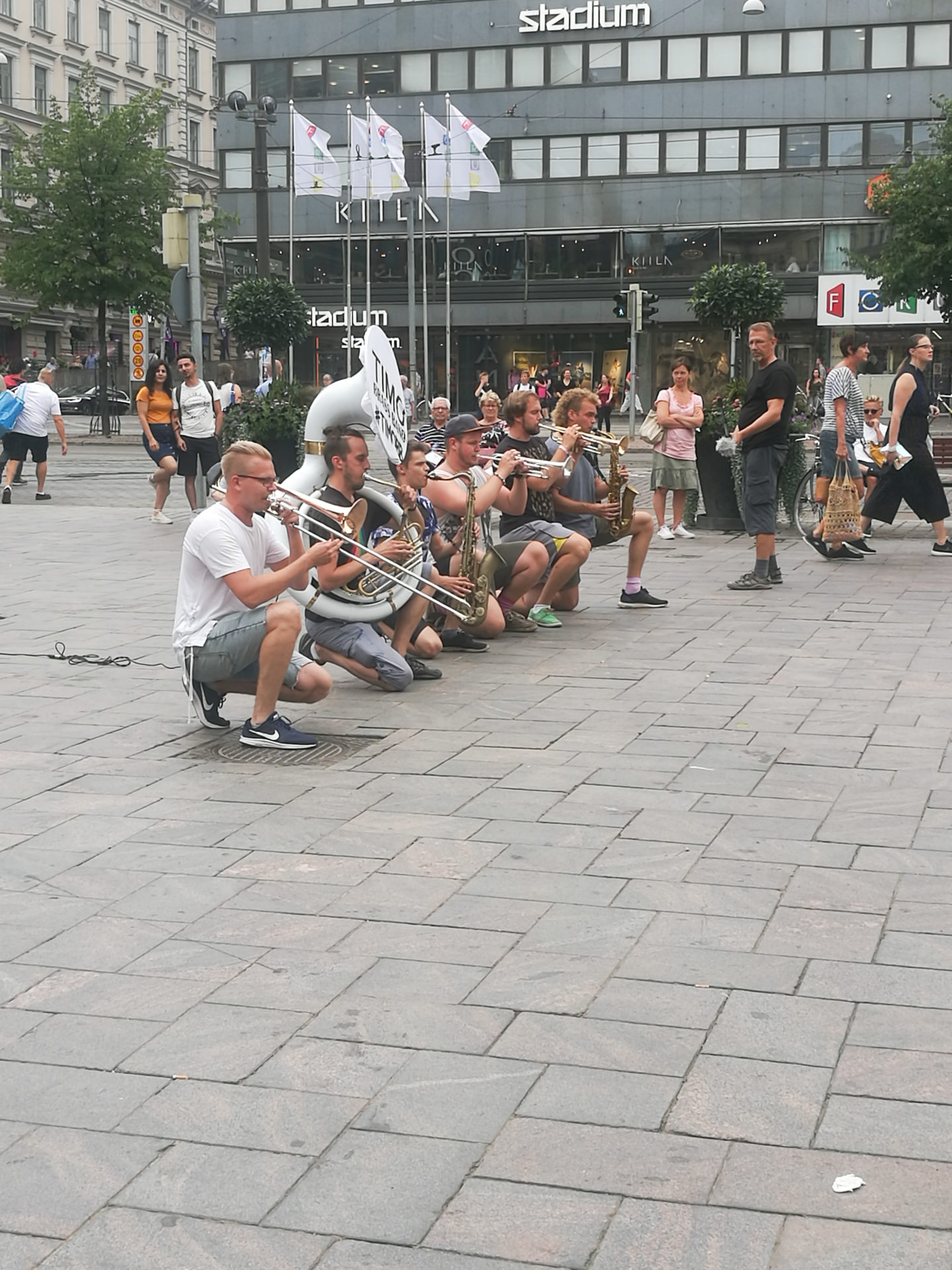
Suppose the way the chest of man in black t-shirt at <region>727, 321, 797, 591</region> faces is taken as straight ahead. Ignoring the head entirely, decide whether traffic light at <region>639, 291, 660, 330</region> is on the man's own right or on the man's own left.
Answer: on the man's own right

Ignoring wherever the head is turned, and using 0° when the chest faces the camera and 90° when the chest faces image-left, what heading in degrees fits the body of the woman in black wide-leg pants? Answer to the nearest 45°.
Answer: approximately 270°

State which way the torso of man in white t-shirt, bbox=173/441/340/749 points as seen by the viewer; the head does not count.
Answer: to the viewer's right

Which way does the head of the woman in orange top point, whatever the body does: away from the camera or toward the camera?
toward the camera

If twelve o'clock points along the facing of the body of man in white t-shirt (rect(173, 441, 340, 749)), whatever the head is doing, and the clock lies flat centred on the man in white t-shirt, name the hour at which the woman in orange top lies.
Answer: The woman in orange top is roughly at 9 o'clock from the man in white t-shirt.

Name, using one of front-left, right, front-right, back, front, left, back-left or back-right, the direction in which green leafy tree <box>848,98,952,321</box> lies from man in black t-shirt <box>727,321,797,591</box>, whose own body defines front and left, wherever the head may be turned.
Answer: right

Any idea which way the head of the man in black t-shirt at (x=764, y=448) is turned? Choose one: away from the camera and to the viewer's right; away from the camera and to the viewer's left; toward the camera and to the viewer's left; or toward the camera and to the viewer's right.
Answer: toward the camera and to the viewer's left

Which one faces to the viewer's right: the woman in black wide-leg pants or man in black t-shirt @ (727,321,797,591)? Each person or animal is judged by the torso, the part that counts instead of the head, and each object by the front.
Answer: the woman in black wide-leg pants

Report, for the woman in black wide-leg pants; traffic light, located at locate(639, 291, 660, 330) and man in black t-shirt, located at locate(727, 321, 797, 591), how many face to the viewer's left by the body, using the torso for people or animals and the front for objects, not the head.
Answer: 1
